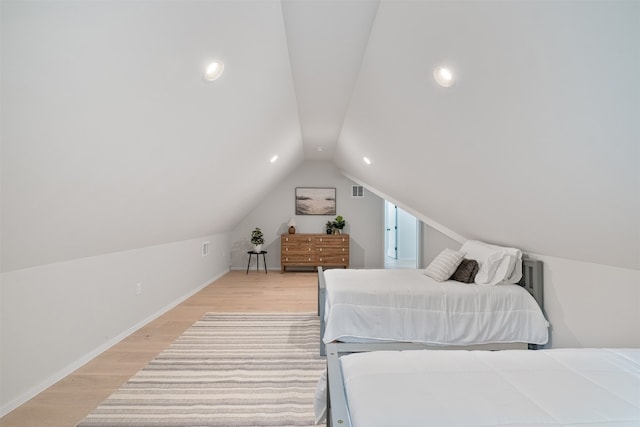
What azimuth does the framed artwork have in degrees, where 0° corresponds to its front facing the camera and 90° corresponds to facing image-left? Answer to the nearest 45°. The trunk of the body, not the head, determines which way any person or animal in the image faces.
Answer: approximately 0°

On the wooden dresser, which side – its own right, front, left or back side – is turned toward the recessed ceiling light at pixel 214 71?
front

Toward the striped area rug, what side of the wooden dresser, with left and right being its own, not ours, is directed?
front

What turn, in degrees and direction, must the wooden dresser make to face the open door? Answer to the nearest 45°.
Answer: approximately 135° to its left

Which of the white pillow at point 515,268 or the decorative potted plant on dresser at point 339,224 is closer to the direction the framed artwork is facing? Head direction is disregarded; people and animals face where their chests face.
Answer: the white pillow

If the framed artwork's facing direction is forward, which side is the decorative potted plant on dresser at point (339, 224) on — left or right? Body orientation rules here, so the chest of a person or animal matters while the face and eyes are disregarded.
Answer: on its left

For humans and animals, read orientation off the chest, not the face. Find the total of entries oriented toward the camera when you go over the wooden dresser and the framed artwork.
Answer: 2

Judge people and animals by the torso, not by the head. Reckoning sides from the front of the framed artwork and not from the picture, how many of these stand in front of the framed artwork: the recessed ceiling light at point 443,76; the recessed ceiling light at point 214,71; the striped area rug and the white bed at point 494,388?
4

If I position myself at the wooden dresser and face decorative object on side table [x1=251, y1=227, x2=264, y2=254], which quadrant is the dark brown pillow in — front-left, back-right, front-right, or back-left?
back-left

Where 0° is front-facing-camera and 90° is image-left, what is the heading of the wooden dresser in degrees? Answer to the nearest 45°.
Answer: approximately 0°

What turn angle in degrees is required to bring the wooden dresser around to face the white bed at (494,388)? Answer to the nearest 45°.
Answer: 0° — it already faces it
